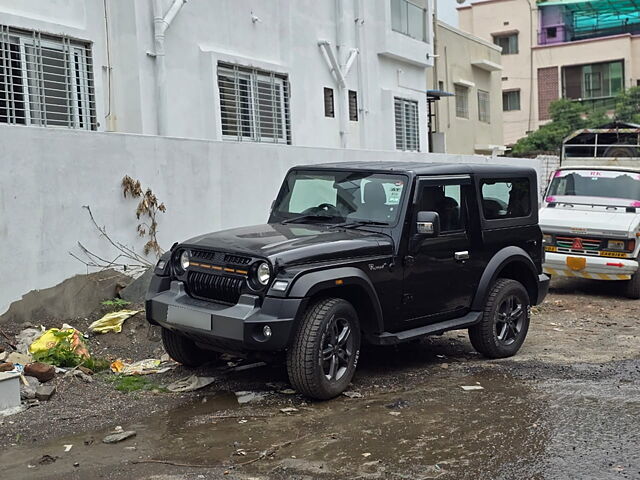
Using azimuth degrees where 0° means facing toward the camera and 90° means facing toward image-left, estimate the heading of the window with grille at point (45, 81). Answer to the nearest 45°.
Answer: approximately 315°

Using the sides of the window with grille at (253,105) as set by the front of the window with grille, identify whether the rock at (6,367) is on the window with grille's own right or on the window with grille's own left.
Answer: on the window with grille's own right

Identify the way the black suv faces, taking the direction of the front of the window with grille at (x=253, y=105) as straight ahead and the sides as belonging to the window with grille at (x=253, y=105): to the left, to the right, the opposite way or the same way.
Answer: to the right

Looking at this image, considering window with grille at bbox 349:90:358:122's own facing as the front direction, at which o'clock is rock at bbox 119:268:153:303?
The rock is roughly at 2 o'clock from the window with grille.

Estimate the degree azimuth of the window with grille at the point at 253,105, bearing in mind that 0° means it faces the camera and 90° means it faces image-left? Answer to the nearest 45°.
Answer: approximately 315°
